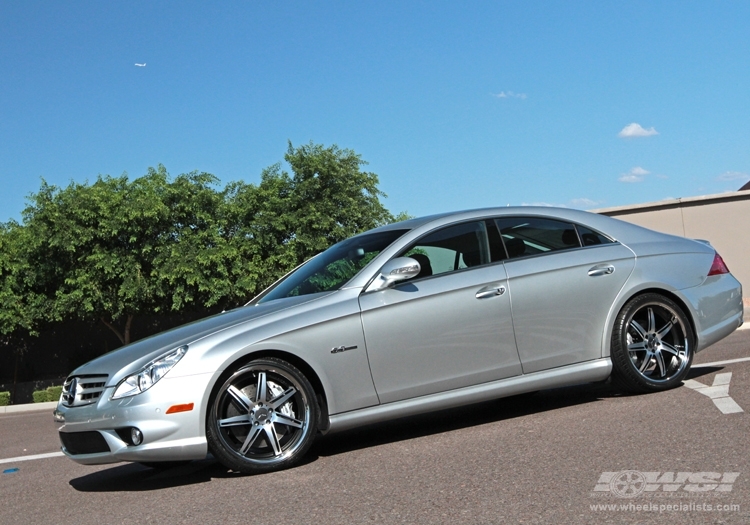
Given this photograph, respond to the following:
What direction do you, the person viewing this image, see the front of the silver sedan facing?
facing the viewer and to the left of the viewer

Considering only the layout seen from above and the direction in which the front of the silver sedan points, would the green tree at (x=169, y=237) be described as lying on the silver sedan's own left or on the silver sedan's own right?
on the silver sedan's own right
